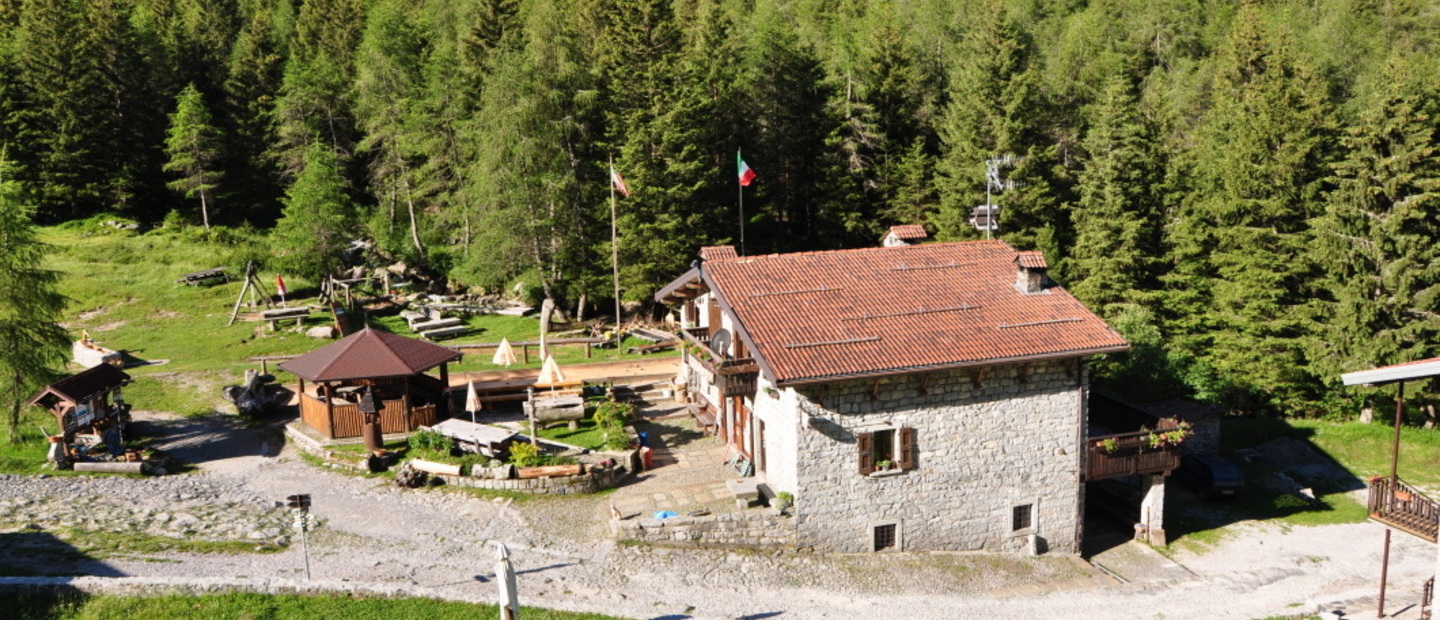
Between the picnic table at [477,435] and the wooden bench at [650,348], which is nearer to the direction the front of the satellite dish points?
the picnic table

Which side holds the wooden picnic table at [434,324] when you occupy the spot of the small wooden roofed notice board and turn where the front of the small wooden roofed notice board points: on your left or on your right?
on your left

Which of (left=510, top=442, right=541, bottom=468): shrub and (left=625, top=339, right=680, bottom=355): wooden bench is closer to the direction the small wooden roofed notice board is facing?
the shrub

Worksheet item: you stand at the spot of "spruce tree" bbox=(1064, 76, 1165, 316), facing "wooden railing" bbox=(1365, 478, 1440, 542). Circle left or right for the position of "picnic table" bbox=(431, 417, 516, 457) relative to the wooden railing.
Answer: right

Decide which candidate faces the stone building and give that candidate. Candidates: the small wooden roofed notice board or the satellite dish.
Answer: the small wooden roofed notice board

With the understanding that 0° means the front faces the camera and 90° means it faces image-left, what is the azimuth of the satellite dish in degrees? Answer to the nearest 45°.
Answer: approximately 45°

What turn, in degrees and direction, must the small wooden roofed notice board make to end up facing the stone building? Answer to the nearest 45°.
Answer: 0° — it already faces it

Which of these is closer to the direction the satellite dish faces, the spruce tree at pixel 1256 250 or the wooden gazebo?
the wooden gazebo
